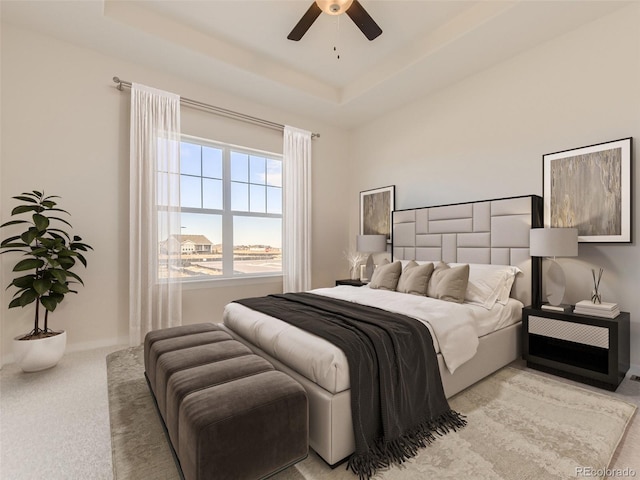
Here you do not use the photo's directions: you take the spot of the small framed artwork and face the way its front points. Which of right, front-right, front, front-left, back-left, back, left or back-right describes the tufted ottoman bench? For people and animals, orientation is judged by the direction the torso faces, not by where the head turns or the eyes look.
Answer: front-left

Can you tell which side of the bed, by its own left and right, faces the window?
right

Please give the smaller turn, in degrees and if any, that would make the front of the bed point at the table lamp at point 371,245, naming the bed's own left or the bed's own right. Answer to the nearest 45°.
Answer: approximately 135° to the bed's own right

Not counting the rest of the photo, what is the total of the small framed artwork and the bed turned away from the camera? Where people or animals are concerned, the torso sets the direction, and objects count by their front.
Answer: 0

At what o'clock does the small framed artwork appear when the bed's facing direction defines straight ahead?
The small framed artwork is roughly at 4 o'clock from the bed.

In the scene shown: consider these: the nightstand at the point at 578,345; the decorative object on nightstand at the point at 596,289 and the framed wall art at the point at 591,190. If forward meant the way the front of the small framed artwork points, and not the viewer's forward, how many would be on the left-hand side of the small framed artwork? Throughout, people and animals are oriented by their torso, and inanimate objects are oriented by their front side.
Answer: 3

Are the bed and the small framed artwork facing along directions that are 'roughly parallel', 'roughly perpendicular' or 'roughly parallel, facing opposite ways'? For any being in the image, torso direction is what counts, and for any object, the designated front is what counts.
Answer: roughly parallel

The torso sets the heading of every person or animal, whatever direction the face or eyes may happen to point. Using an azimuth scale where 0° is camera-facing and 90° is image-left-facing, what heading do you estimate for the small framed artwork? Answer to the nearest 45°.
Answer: approximately 45°

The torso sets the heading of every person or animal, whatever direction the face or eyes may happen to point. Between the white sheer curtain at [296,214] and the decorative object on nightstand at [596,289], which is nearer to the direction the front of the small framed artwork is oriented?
the white sheer curtain

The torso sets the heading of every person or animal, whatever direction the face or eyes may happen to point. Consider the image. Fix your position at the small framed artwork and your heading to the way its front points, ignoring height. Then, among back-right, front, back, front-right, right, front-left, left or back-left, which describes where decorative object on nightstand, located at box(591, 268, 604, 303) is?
left

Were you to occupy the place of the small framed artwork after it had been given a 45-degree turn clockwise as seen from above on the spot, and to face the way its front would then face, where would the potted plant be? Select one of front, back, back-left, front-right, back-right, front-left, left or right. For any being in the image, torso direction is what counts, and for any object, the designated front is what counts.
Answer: front-left

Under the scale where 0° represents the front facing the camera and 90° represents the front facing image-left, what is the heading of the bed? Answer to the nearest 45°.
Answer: approximately 45°
